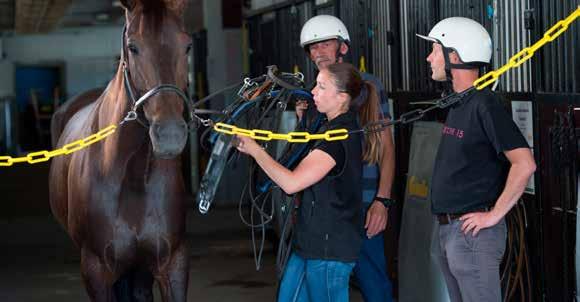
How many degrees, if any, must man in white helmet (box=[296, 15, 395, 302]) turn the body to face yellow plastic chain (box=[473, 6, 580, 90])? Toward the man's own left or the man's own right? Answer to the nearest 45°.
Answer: approximately 90° to the man's own left

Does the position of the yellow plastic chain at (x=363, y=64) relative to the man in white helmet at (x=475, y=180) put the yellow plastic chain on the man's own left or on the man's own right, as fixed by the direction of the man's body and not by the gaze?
on the man's own right

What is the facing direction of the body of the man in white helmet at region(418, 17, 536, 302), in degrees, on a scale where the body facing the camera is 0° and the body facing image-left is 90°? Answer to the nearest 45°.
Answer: approximately 90°

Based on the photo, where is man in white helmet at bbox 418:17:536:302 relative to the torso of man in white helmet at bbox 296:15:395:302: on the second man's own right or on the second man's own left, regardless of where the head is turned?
on the second man's own left
